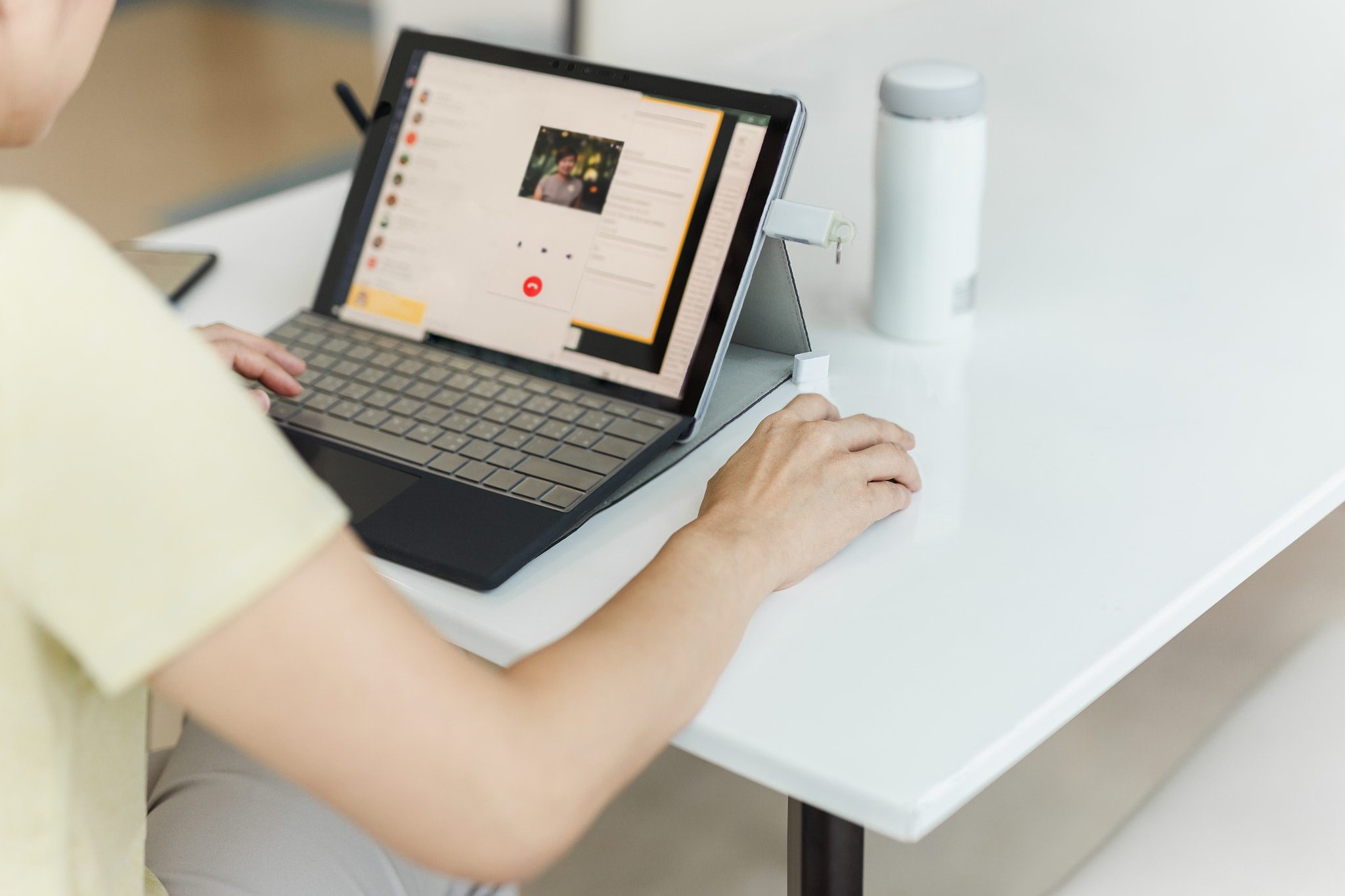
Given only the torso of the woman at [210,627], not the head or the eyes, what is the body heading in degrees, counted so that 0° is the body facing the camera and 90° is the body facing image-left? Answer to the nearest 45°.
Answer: approximately 225°

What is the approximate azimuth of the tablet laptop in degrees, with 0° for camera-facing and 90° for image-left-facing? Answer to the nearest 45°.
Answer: approximately 45°

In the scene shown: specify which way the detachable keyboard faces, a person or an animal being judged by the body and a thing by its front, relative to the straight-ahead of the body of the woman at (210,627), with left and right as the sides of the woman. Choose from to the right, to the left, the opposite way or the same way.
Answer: the opposite way

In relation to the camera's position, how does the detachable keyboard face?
facing the viewer and to the left of the viewer

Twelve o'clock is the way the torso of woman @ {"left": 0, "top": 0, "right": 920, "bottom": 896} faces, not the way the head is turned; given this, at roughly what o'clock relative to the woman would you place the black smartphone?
The black smartphone is roughly at 10 o'clock from the woman.
